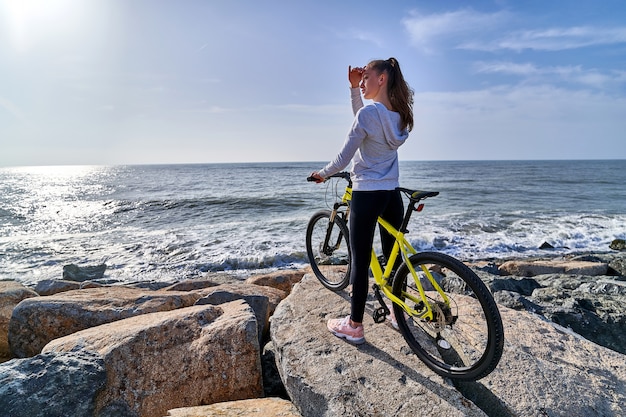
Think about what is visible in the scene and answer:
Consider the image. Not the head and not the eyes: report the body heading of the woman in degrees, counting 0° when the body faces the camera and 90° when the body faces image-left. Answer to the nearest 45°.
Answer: approximately 135°

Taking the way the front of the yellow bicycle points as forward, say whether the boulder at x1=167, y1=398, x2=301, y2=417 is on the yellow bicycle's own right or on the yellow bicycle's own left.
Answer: on the yellow bicycle's own left

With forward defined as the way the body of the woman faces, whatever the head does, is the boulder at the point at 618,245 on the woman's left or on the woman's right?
on the woman's right

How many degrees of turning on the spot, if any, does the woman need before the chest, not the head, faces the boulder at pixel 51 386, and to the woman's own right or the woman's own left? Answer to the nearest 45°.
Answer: approximately 45° to the woman's own left

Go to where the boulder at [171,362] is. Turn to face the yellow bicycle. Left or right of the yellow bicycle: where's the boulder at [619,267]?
left

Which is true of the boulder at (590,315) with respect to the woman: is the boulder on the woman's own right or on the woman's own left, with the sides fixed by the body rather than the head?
on the woman's own right

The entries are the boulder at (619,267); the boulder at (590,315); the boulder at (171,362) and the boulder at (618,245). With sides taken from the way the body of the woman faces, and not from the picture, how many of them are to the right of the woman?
3

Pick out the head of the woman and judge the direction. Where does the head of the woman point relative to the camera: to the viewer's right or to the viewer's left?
to the viewer's left

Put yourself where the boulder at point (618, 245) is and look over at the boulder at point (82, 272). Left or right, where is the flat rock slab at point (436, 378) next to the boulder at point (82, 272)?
left

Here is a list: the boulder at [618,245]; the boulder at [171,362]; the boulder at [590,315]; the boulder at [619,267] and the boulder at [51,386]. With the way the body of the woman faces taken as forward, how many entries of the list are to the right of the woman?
3

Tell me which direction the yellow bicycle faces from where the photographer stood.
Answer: facing away from the viewer and to the left of the viewer
